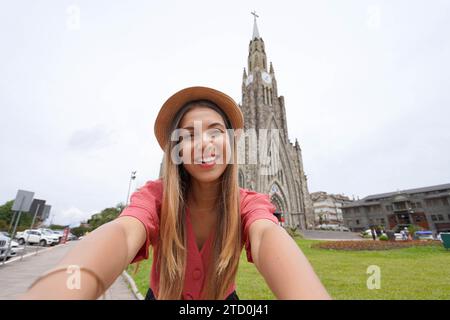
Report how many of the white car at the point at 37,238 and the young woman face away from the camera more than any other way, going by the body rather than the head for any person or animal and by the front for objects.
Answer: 0

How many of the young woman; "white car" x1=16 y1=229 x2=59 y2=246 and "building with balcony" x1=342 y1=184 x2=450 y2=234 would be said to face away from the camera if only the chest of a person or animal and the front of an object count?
0

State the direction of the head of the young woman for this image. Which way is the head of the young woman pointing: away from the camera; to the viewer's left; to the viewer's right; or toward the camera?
toward the camera

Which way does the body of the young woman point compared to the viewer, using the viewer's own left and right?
facing the viewer

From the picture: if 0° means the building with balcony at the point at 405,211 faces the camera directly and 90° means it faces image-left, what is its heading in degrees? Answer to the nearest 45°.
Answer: approximately 45°

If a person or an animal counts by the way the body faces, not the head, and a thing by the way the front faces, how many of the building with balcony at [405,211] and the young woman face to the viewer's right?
0

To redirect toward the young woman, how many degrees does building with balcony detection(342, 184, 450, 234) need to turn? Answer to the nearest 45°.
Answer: approximately 45° to its left

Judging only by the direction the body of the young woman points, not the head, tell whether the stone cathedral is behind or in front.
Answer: behind

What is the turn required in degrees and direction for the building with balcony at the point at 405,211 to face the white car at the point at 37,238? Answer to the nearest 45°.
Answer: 0° — it already faces it

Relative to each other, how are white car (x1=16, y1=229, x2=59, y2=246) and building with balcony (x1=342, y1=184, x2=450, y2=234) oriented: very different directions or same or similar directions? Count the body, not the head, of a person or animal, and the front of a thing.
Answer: very different directions

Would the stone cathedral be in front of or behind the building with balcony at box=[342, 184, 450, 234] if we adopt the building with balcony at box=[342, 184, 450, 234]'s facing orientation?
in front

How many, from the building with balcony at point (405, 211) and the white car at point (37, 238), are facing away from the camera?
0

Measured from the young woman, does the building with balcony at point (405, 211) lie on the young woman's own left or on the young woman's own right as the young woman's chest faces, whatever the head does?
on the young woman's own left
